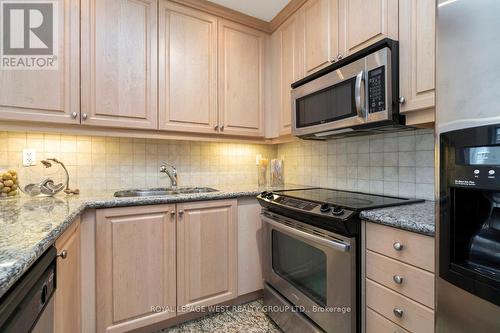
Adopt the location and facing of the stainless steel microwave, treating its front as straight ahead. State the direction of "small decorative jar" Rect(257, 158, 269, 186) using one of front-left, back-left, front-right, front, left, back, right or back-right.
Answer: right

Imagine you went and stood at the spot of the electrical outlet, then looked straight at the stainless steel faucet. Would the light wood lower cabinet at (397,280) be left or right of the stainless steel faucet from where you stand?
right

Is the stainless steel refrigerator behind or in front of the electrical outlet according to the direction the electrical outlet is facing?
in front

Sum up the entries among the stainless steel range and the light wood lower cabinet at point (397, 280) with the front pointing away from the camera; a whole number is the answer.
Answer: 0

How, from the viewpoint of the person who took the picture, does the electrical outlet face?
facing the viewer

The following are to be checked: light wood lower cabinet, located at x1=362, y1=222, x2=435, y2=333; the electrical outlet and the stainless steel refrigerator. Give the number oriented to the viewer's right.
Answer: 0

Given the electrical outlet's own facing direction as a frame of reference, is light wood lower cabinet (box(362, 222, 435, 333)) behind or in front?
in front
